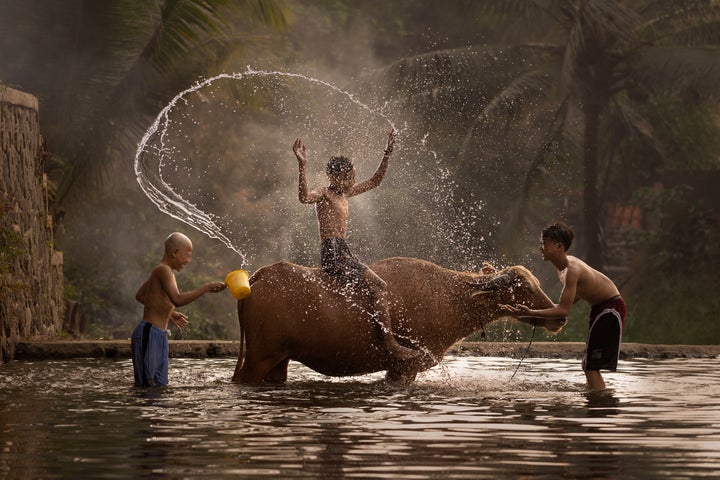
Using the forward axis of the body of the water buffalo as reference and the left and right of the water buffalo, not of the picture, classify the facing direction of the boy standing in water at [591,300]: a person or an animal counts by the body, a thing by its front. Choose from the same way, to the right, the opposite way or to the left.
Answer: the opposite way

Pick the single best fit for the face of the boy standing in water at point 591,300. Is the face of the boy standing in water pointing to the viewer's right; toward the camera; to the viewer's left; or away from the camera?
to the viewer's left

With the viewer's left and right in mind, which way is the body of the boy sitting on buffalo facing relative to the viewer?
facing the viewer and to the right of the viewer

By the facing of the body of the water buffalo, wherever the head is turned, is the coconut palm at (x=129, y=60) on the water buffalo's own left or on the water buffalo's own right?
on the water buffalo's own left

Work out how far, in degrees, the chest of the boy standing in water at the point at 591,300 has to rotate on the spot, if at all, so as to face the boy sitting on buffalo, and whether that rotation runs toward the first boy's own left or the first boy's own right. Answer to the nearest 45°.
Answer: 0° — they already face them

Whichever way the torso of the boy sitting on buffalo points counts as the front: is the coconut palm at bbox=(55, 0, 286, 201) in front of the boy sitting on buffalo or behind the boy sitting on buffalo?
behind

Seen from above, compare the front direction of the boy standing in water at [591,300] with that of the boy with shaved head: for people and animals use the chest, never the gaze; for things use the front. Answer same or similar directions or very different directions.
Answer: very different directions

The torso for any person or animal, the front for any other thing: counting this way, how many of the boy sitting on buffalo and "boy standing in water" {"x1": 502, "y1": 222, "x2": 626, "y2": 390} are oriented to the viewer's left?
1

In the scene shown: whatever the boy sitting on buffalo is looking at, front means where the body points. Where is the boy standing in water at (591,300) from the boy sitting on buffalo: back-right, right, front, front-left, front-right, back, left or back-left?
front-left

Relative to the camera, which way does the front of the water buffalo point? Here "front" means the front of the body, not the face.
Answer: to the viewer's right

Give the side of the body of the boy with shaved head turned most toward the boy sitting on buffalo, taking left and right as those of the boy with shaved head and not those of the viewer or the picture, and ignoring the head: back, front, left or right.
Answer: front

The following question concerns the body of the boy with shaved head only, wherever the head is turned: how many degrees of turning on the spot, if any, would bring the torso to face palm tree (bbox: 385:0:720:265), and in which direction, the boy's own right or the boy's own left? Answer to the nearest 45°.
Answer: approximately 45° to the boy's own left

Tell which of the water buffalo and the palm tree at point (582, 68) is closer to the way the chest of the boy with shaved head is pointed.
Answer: the water buffalo

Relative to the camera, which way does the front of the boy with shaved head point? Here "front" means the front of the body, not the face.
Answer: to the viewer's right
